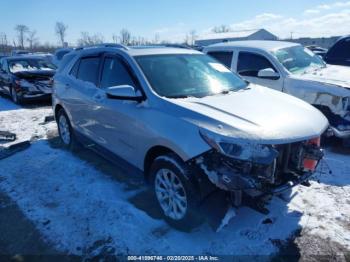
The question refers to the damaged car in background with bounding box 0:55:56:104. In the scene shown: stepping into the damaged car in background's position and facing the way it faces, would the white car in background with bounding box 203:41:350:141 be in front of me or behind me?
in front

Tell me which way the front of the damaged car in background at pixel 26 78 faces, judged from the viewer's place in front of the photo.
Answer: facing the viewer and to the right of the viewer

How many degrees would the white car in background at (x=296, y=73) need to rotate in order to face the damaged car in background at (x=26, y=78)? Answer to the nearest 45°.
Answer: approximately 135° to its right

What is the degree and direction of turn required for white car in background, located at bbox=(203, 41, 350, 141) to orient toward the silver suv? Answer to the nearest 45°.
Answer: approximately 45° to its right

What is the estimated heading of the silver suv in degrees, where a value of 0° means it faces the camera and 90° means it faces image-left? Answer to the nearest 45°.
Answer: approximately 315°

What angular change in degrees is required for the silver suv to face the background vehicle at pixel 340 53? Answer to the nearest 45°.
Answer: approximately 90° to its left

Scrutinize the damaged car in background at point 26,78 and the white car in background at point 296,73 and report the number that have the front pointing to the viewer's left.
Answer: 0
